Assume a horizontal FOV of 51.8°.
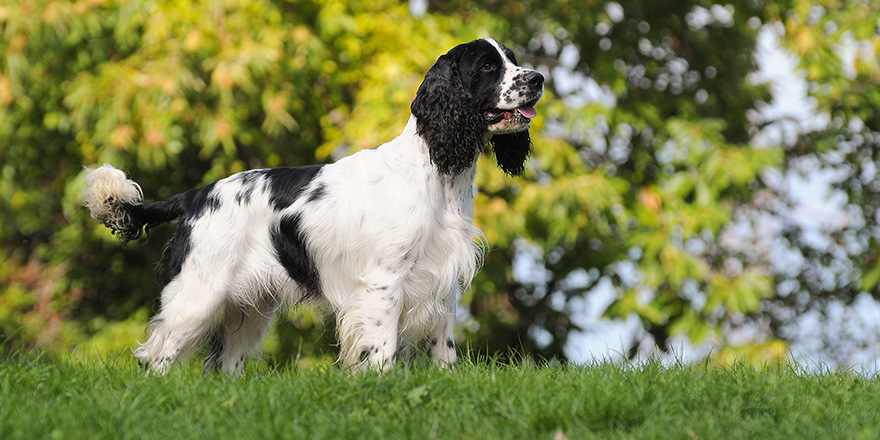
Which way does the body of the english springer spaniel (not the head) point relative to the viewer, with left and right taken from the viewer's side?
facing to the right of the viewer
